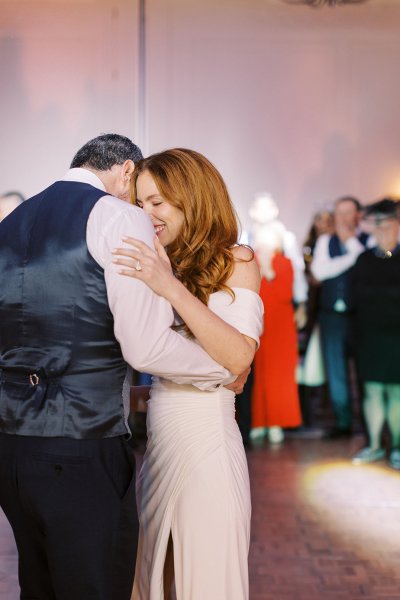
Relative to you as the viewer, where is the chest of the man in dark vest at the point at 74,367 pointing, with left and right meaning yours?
facing away from the viewer and to the right of the viewer

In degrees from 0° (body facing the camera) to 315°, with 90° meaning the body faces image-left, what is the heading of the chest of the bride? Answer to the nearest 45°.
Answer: approximately 45°

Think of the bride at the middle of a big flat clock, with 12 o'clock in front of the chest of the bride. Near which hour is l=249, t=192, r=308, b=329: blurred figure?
The blurred figure is roughly at 5 o'clock from the bride.

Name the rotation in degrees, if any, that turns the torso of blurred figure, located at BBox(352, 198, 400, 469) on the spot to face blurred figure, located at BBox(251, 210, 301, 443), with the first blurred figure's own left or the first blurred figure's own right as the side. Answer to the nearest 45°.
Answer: approximately 135° to the first blurred figure's own right

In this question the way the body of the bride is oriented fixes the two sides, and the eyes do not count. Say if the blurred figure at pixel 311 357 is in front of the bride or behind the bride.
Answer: behind

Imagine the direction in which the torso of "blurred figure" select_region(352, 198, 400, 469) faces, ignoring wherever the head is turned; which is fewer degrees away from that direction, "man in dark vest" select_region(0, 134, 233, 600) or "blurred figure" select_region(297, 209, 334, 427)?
the man in dark vest

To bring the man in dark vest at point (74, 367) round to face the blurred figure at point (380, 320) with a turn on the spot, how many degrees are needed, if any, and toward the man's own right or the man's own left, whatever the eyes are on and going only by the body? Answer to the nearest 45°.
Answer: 0° — they already face them

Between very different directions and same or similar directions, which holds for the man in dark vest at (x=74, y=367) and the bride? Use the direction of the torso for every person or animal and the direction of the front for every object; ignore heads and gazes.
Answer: very different directions

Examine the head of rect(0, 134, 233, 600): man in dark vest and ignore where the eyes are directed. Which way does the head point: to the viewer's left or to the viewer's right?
to the viewer's right

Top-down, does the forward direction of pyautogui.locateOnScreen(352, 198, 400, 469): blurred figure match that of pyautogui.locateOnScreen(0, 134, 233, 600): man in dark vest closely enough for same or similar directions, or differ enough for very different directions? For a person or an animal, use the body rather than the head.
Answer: very different directions

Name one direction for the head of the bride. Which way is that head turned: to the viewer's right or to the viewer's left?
to the viewer's left

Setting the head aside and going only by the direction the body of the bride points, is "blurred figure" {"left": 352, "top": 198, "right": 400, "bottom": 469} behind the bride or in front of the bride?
behind
